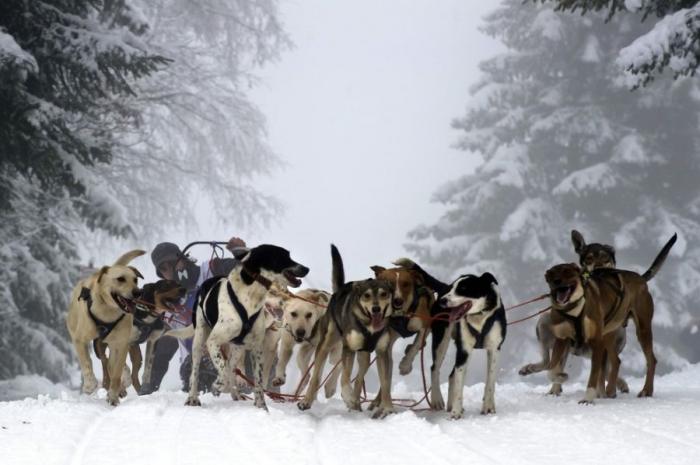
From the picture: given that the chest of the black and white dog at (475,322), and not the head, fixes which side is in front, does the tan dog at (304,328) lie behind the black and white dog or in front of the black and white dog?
behind

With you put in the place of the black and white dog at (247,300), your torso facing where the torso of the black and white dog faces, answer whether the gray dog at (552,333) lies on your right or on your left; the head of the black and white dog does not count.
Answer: on your left

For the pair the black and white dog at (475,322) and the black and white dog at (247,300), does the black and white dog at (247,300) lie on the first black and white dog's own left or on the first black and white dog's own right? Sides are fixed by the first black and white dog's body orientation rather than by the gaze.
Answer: on the first black and white dog's own right

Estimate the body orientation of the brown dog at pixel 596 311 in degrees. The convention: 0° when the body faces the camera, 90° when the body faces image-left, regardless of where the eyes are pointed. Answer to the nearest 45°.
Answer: approximately 45°

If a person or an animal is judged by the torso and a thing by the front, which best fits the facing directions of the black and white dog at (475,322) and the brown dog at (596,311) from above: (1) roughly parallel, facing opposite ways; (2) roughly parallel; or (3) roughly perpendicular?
roughly perpendicular

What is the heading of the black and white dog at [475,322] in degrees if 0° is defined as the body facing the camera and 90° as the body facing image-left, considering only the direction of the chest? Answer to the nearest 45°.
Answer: approximately 315°

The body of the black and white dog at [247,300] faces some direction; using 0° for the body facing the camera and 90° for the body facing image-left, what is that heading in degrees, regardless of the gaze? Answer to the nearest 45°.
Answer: approximately 315°
